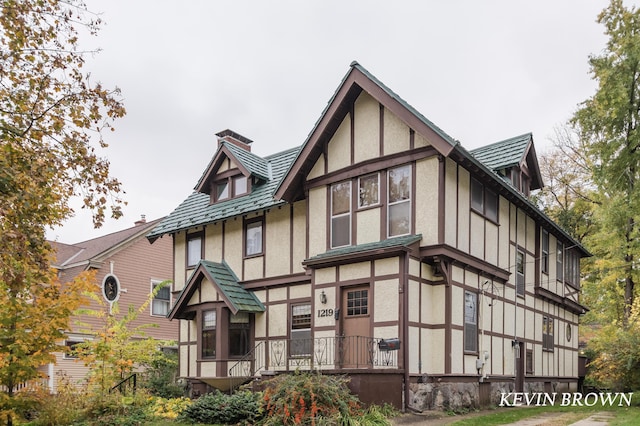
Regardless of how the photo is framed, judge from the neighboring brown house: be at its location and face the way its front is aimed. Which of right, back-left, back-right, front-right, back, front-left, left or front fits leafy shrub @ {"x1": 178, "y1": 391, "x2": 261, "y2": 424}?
front-left

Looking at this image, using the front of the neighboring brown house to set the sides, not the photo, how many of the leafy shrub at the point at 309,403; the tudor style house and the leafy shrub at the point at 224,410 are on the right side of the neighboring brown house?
0

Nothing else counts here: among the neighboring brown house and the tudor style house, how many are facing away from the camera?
0

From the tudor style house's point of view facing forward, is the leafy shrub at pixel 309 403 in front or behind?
in front

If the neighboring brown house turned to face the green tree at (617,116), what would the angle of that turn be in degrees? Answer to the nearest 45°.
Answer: approximately 90° to its left

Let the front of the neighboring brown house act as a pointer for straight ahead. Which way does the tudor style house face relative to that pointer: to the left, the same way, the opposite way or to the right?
the same way

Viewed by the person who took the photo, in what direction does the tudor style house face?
facing the viewer and to the left of the viewer
